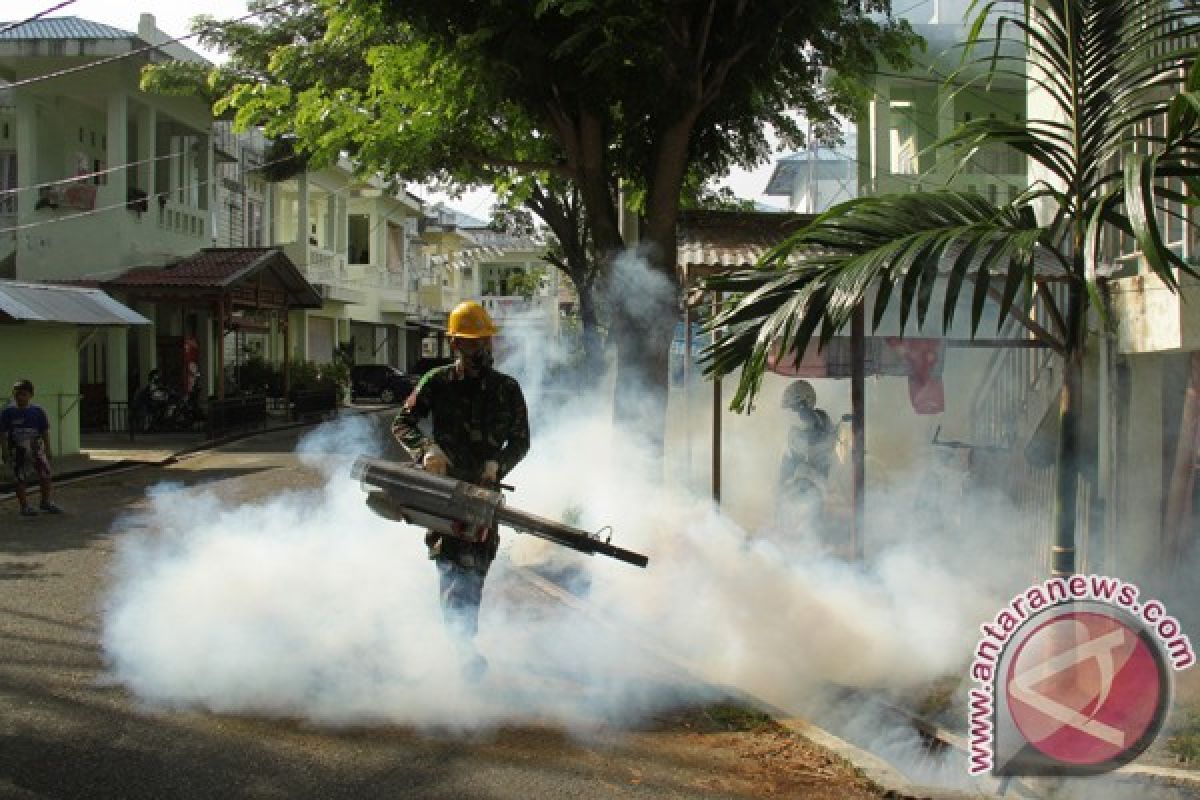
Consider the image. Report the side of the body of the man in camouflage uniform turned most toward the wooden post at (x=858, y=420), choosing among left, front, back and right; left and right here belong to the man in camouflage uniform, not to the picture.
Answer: left

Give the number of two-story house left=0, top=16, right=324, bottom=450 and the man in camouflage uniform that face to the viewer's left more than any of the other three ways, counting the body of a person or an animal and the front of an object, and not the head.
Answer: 0

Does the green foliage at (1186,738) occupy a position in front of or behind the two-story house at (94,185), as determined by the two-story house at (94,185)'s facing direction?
in front

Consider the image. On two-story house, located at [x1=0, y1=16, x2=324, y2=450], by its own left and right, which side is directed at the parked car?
left

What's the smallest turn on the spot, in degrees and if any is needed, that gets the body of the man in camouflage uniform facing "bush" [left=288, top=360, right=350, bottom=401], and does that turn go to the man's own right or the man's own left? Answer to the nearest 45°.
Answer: approximately 180°

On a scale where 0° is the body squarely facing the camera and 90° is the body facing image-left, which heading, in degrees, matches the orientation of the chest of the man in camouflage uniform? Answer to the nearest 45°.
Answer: approximately 0°

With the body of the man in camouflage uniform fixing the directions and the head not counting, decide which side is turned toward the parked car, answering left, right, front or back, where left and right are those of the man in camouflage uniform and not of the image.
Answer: back

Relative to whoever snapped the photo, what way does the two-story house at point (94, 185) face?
facing the viewer and to the right of the viewer

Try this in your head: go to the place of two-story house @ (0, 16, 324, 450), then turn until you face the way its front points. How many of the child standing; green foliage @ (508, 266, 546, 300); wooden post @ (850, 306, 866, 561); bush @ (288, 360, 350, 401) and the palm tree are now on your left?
2
